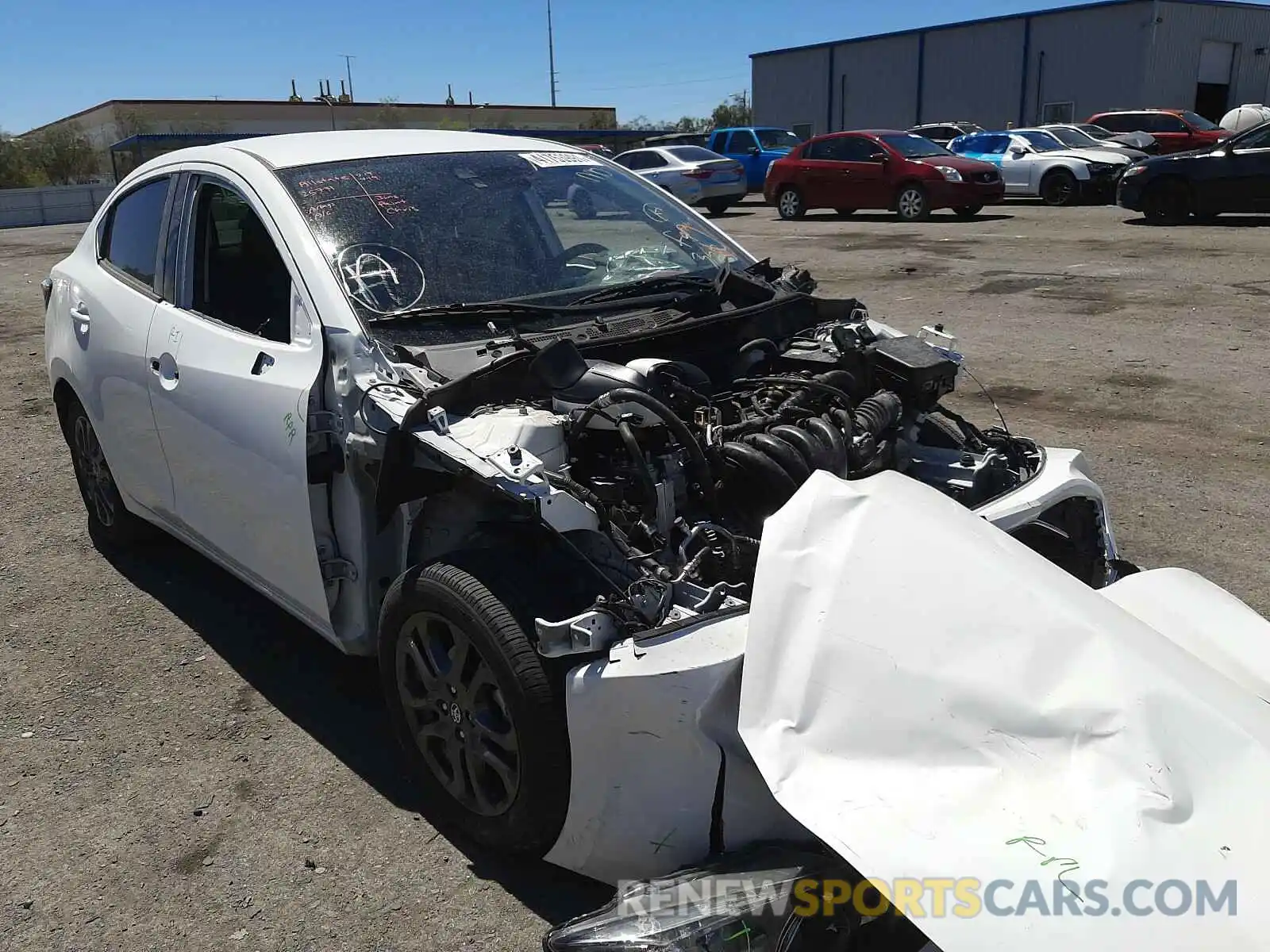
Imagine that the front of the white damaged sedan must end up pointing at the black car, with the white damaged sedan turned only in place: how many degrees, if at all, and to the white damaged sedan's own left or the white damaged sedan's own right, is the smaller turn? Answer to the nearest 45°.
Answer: approximately 90° to the white damaged sedan's own left

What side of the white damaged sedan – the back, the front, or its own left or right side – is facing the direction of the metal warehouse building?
left

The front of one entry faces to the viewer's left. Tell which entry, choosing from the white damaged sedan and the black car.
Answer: the black car

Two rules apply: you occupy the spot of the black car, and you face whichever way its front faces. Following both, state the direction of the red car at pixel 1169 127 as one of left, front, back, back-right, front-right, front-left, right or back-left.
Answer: right

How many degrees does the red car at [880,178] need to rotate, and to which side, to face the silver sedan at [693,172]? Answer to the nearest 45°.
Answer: approximately 180°

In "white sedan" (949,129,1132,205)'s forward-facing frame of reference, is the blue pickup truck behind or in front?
behind

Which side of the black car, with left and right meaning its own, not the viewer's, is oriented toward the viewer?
left

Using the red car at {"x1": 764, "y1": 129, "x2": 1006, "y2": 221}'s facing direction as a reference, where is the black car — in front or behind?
in front

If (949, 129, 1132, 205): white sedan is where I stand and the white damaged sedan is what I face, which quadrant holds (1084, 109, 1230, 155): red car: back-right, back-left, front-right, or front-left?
back-left

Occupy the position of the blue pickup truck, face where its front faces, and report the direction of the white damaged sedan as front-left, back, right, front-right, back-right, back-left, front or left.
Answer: front-right

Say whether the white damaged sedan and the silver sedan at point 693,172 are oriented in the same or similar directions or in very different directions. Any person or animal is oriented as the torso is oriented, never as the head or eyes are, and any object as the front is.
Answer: very different directions

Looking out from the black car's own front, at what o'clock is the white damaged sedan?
The white damaged sedan is roughly at 9 o'clock from the black car.

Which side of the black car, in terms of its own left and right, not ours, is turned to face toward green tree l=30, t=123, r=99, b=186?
front

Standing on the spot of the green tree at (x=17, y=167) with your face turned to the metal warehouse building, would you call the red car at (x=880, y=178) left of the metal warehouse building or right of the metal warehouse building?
right

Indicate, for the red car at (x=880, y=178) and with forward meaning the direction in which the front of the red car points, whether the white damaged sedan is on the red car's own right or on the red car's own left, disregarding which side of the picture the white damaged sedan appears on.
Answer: on the red car's own right
